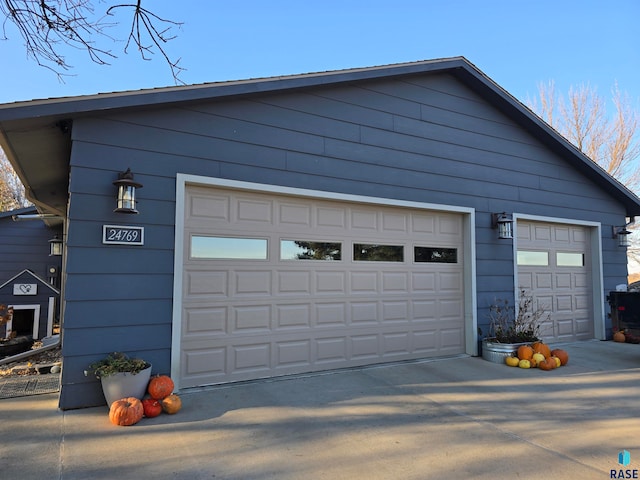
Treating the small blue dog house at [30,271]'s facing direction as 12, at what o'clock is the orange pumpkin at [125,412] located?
The orange pumpkin is roughly at 12 o'clock from the small blue dog house.

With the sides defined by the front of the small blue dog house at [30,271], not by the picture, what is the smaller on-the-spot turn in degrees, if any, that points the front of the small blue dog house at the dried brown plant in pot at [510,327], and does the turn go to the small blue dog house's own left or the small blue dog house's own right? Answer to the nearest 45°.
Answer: approximately 45° to the small blue dog house's own left

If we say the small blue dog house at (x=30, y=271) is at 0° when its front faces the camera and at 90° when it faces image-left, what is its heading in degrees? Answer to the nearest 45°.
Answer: approximately 0°

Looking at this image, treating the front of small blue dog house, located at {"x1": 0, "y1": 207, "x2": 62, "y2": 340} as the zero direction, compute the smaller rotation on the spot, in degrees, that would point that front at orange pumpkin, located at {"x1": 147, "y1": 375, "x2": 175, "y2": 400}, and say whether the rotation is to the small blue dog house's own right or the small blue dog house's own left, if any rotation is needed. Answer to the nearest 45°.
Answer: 0° — it already faces it

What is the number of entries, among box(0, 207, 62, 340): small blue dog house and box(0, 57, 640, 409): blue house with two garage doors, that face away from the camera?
0

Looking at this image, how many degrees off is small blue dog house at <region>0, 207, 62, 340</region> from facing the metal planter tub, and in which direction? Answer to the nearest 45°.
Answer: approximately 45° to its left

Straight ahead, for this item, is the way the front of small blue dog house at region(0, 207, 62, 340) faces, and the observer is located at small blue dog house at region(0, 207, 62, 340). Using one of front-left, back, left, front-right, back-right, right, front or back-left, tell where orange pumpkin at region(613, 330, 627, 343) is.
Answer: front-left

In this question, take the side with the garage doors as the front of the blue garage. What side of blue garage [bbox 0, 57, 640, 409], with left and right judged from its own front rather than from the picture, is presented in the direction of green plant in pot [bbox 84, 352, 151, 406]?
right

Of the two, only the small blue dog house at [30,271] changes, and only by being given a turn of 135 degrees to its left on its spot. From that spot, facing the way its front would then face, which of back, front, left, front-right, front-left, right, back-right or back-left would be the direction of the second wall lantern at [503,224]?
right
